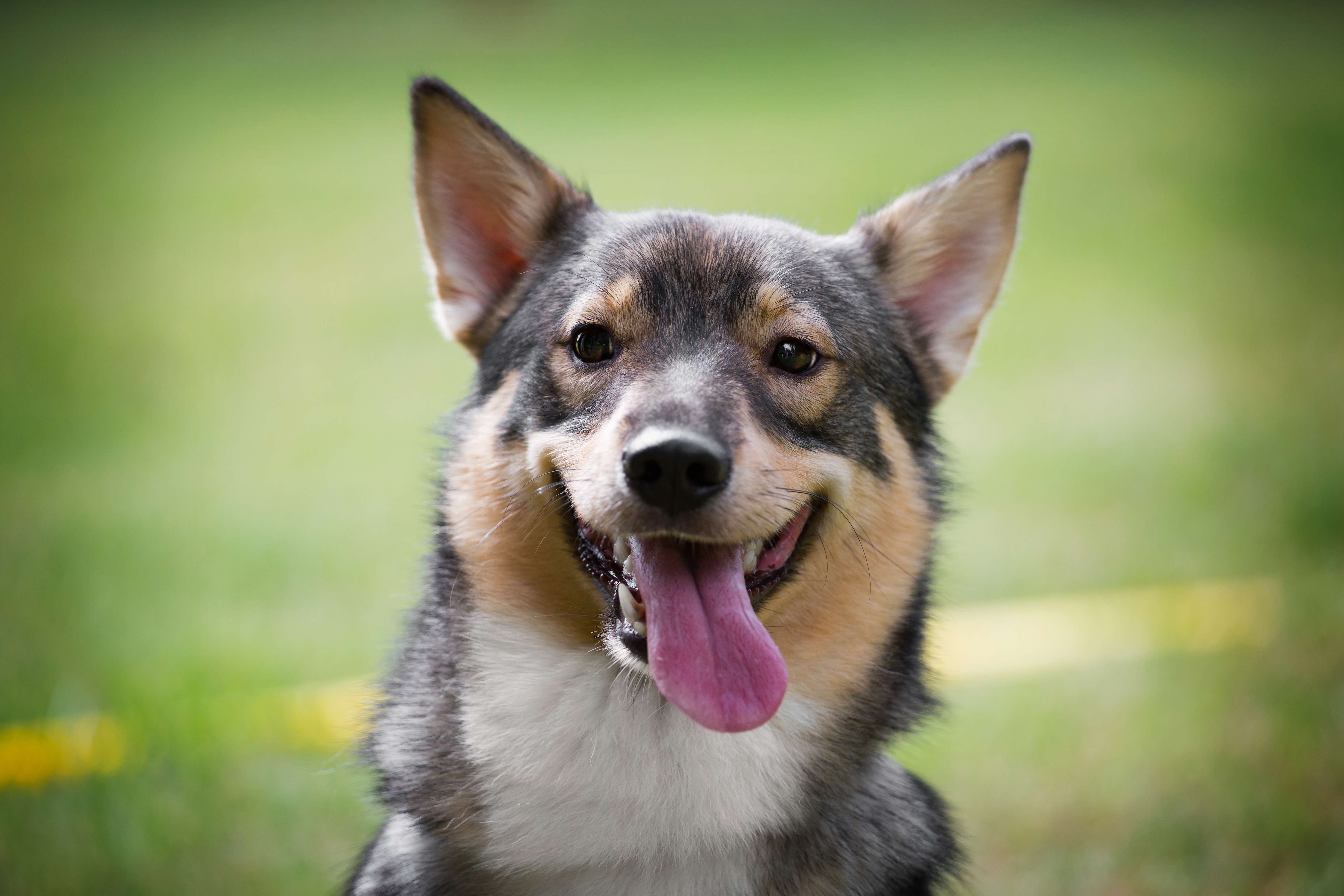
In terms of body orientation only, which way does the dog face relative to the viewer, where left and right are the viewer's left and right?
facing the viewer
